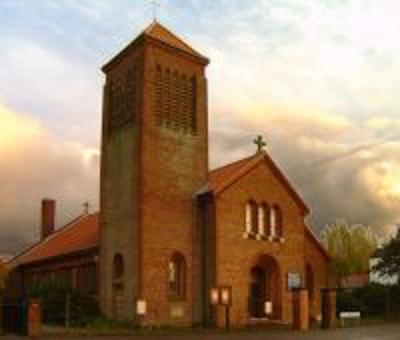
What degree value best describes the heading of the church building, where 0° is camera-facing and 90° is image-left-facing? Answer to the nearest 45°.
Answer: approximately 315°
